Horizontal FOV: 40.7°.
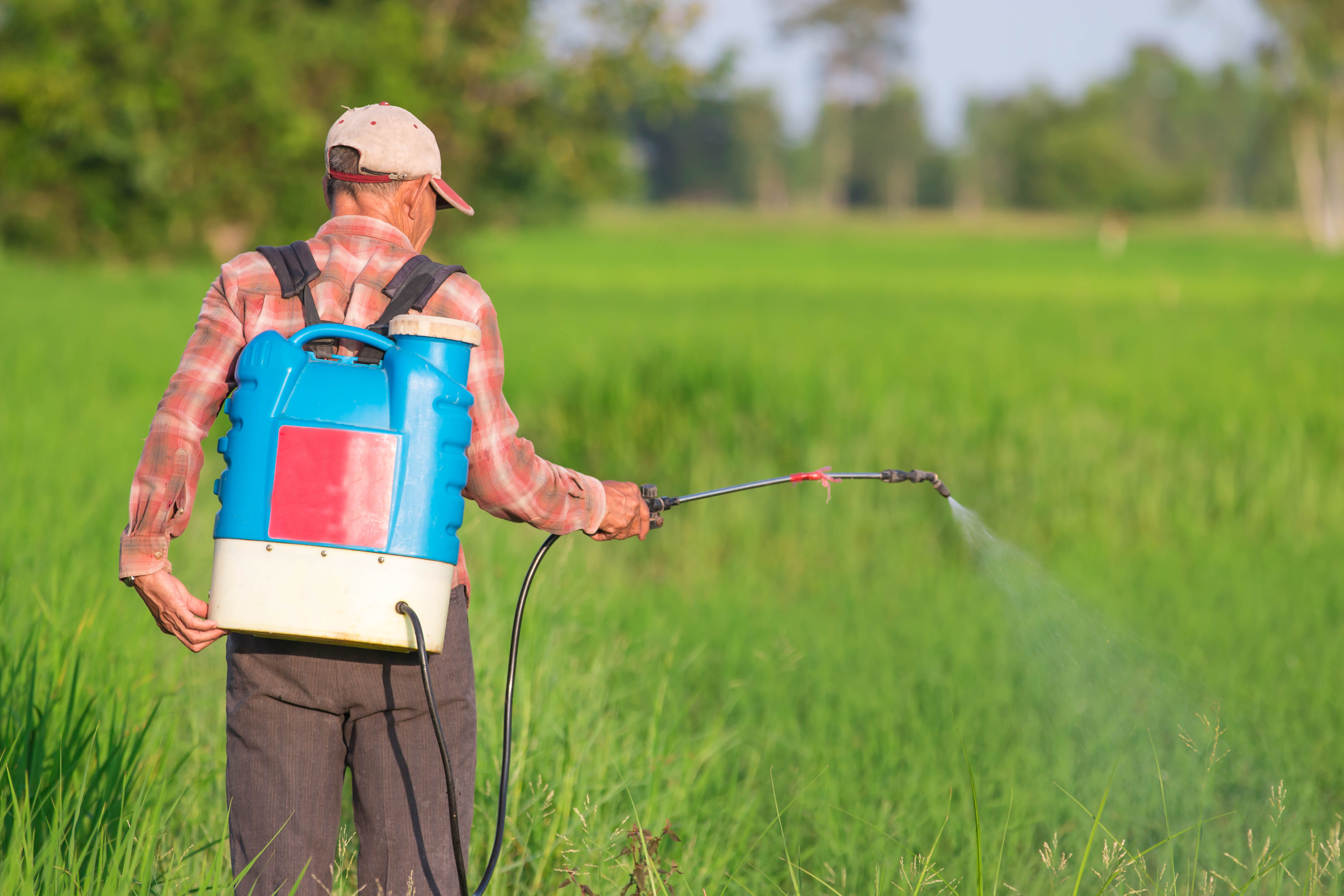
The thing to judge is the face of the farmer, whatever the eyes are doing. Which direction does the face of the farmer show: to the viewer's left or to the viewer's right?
to the viewer's right

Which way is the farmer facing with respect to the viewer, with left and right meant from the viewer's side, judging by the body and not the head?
facing away from the viewer
